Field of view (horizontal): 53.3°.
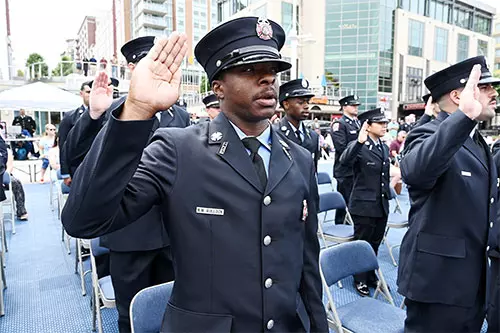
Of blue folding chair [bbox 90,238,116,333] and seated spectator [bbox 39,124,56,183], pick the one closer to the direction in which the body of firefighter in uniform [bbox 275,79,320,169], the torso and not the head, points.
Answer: the blue folding chair

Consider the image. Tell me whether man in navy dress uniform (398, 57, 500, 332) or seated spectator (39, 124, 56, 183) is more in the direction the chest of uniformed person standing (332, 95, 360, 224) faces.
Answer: the man in navy dress uniform
